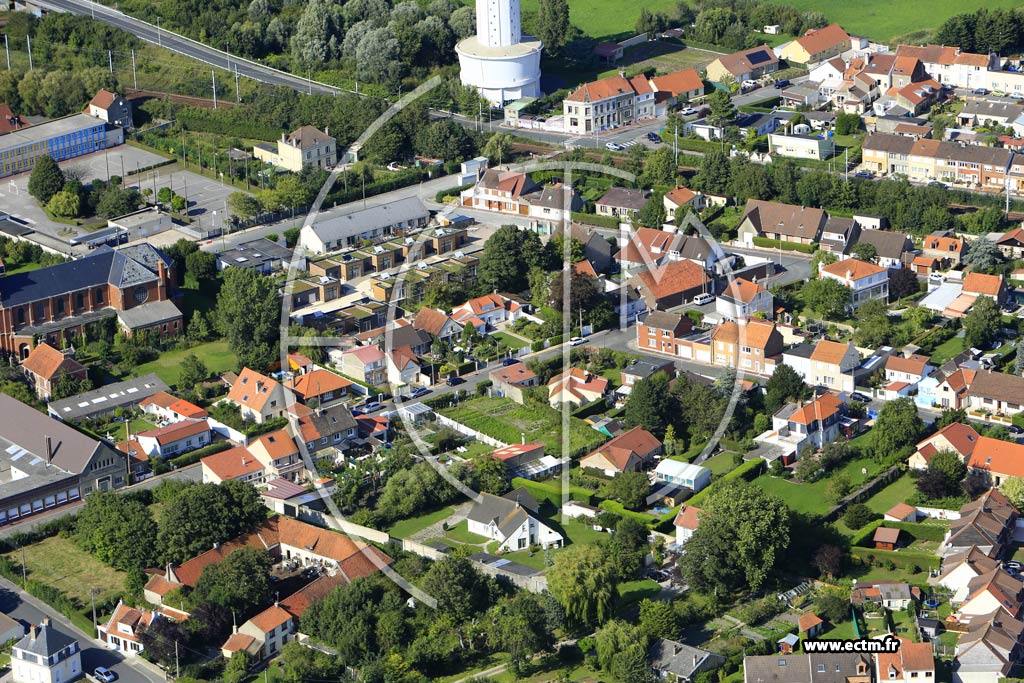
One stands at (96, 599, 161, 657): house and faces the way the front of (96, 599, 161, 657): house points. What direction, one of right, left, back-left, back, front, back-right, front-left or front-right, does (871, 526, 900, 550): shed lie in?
back-left

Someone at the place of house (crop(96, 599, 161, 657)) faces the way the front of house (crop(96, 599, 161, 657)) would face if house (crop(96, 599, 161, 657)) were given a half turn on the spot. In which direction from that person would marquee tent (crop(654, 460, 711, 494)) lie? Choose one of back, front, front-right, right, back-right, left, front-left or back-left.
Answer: front-right

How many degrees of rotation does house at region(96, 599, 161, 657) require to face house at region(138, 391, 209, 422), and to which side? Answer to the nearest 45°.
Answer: approximately 135° to its right

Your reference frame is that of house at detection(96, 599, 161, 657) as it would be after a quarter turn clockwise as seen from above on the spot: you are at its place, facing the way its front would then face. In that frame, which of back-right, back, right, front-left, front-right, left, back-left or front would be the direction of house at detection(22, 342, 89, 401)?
front-right

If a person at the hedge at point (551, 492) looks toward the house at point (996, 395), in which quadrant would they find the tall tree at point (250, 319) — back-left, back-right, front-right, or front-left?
back-left

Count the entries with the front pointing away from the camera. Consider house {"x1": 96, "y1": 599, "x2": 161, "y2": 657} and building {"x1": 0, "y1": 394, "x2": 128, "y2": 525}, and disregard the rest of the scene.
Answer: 0

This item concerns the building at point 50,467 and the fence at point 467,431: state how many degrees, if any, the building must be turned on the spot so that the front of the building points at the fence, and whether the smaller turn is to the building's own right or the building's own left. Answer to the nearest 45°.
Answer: approximately 45° to the building's own left

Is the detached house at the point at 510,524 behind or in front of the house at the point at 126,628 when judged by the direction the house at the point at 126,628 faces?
behind

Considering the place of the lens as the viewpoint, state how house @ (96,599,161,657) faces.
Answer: facing the viewer and to the left of the viewer

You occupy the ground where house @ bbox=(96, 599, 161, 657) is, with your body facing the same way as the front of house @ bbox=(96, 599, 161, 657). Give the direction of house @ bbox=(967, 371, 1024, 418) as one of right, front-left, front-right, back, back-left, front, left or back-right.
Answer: back-left

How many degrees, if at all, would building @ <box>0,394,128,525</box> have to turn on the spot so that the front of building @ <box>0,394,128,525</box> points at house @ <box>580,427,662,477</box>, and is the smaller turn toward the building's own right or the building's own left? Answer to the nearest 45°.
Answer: approximately 45° to the building's own left

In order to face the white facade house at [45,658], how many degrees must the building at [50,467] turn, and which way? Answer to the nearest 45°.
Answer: approximately 45° to its right

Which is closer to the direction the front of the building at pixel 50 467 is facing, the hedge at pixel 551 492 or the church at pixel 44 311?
the hedge

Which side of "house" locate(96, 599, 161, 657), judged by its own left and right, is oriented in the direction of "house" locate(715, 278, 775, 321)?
back
